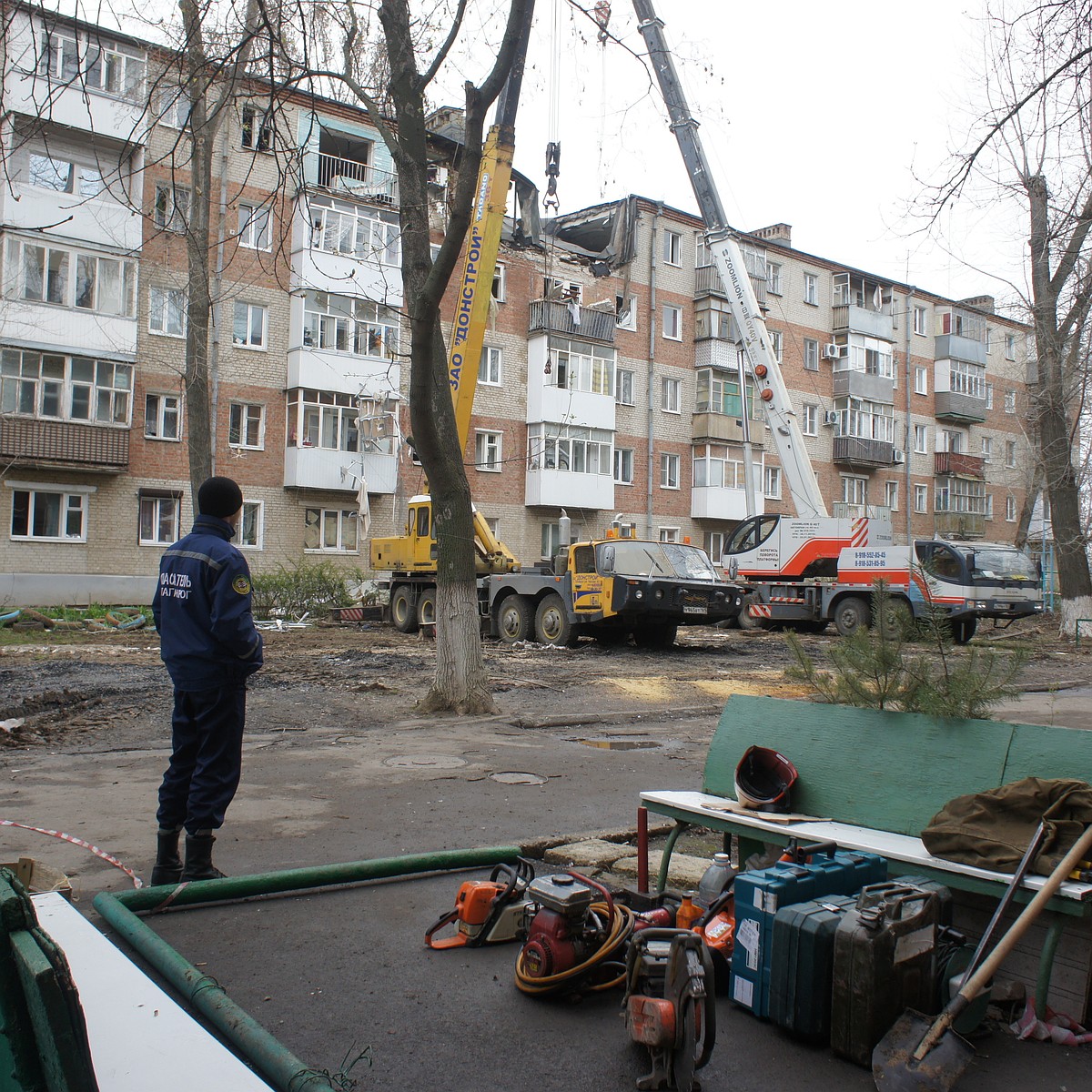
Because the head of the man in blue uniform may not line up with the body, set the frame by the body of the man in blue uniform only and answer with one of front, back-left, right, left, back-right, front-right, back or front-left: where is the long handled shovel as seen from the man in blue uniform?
right

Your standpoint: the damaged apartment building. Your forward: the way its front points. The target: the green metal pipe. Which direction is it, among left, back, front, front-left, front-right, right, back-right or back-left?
front-right

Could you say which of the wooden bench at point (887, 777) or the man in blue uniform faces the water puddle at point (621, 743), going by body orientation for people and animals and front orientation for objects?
the man in blue uniform

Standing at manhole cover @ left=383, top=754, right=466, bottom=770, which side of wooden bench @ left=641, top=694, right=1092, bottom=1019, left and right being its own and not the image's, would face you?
right

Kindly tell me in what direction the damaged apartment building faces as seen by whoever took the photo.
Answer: facing the viewer and to the right of the viewer

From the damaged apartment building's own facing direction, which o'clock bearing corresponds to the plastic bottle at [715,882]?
The plastic bottle is roughly at 1 o'clock from the damaged apartment building.

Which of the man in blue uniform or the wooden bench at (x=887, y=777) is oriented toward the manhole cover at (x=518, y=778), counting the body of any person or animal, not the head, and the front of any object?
the man in blue uniform

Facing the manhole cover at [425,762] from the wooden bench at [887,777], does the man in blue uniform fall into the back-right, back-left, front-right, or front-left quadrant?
front-left

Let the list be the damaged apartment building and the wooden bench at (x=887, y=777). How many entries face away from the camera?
0

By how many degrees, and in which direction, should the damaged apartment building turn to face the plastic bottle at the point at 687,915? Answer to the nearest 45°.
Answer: approximately 45° to its right

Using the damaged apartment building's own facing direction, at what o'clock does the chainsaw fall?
The chainsaw is roughly at 1 o'clock from the damaged apartment building.

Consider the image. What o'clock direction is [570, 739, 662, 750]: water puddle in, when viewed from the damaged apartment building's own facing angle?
The water puddle is roughly at 1 o'clock from the damaged apartment building.

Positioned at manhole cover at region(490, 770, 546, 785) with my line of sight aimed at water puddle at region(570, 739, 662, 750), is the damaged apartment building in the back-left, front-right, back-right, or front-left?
front-left

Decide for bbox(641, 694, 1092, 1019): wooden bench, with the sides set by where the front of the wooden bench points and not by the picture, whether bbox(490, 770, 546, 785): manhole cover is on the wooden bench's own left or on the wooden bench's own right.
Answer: on the wooden bench's own right

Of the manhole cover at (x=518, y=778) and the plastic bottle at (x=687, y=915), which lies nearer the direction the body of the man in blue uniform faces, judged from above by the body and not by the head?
the manhole cover

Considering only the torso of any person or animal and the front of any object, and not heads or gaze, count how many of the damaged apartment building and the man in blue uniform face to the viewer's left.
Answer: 0
